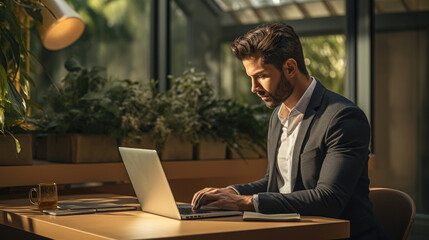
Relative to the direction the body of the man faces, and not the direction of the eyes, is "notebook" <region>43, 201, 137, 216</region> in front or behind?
in front

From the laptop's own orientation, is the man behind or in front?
in front

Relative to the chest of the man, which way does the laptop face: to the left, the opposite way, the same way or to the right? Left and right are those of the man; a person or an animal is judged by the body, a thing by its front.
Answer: the opposite way

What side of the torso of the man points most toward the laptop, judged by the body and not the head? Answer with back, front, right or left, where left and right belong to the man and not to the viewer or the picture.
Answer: front

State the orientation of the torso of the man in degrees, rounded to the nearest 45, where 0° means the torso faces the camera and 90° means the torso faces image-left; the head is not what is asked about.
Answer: approximately 45°

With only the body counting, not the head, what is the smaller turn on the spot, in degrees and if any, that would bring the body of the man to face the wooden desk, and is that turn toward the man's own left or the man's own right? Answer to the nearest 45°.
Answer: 0° — they already face it

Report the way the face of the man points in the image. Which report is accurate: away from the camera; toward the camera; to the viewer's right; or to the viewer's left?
to the viewer's left

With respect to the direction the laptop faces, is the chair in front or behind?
in front

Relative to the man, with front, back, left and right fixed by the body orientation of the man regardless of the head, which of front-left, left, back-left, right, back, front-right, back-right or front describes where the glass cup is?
front-right

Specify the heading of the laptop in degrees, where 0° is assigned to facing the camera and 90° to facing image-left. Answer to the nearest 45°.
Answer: approximately 225°
